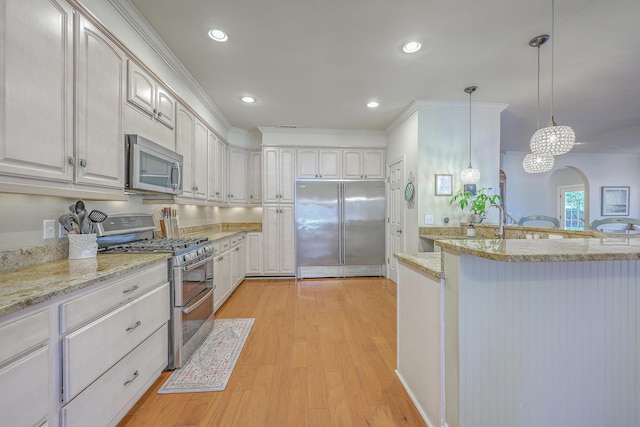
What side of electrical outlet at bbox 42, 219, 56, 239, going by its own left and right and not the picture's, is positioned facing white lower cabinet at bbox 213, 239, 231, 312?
left

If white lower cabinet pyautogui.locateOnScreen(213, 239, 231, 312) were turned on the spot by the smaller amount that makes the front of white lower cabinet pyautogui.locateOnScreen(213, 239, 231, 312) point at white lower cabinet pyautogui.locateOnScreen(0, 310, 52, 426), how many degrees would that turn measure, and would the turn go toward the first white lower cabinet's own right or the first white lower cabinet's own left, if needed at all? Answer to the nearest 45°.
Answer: approximately 90° to the first white lower cabinet's own right

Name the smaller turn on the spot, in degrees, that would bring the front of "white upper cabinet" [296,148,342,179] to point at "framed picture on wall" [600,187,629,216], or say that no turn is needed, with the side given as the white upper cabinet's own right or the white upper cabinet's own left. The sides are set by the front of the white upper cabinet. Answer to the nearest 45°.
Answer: approximately 90° to the white upper cabinet's own left

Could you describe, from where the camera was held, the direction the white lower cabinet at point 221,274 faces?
facing to the right of the viewer

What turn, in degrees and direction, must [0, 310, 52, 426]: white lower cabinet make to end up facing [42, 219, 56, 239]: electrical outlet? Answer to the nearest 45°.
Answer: approximately 135° to its left

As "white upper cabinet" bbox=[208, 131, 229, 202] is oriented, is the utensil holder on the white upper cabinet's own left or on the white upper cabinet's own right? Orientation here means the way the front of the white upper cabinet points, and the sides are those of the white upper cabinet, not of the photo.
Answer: on the white upper cabinet's own right

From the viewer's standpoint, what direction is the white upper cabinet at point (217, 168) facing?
to the viewer's right
